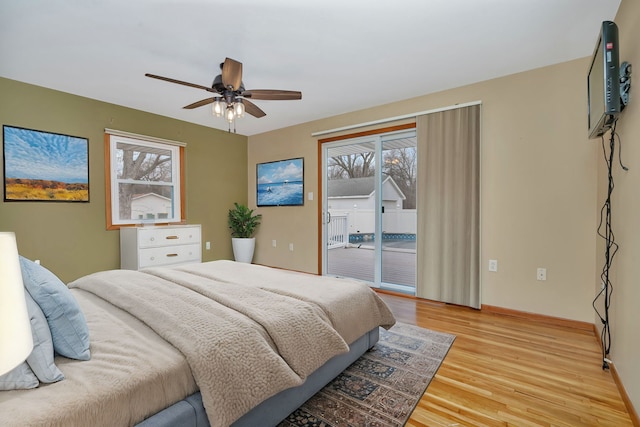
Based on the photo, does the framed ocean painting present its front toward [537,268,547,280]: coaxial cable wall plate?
no

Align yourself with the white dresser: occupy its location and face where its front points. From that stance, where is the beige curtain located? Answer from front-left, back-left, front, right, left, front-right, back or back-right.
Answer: front

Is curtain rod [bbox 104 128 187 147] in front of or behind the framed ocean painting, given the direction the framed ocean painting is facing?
in front

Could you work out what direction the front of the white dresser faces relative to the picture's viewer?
facing the viewer and to the right of the viewer

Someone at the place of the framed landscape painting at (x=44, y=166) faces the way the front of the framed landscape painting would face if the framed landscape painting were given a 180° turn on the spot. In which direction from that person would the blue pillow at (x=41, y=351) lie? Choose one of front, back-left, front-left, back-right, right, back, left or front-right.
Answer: back-left

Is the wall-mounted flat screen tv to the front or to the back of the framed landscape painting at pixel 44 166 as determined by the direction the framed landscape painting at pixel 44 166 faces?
to the front

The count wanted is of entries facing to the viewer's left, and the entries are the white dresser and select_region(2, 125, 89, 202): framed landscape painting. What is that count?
0

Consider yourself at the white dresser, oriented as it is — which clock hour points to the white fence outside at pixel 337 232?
The white fence outside is roughly at 9 o'clock from the white dresser.

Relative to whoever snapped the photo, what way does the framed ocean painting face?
facing the viewer and to the left of the viewer

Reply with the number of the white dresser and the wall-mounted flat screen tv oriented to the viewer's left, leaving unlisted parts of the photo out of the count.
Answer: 1

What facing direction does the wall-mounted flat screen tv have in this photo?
to the viewer's left

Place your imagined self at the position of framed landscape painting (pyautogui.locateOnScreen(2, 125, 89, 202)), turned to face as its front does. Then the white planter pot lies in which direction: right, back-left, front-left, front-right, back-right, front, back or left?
front-left

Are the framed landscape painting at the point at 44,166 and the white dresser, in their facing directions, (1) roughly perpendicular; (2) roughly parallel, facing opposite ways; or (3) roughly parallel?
roughly parallel

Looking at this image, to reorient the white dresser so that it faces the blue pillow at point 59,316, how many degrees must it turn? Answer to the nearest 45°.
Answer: approximately 45° to its right
